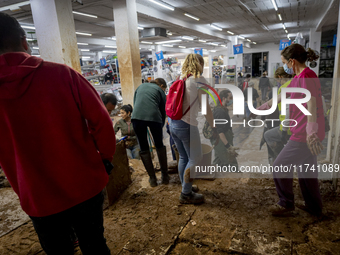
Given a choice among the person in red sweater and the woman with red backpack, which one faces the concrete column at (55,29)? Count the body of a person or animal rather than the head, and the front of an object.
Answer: the person in red sweater

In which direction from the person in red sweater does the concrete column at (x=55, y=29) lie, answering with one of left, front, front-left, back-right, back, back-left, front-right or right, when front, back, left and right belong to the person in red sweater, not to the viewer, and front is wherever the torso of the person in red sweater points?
front

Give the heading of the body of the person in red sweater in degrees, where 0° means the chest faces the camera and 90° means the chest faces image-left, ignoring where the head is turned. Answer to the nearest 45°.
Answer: approximately 180°

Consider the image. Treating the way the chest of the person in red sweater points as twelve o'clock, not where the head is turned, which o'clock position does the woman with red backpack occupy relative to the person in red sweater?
The woman with red backpack is roughly at 2 o'clock from the person in red sweater.

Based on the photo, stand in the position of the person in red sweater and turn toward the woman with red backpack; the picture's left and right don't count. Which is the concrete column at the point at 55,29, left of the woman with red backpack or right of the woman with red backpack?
left

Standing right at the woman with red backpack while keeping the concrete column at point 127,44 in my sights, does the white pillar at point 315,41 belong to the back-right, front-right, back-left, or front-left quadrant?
front-right

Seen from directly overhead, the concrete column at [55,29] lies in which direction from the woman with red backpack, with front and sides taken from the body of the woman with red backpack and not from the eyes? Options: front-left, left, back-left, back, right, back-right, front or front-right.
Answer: back-left

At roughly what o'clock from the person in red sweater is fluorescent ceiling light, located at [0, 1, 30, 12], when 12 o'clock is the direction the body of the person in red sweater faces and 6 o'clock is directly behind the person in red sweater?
The fluorescent ceiling light is roughly at 12 o'clock from the person in red sweater.
